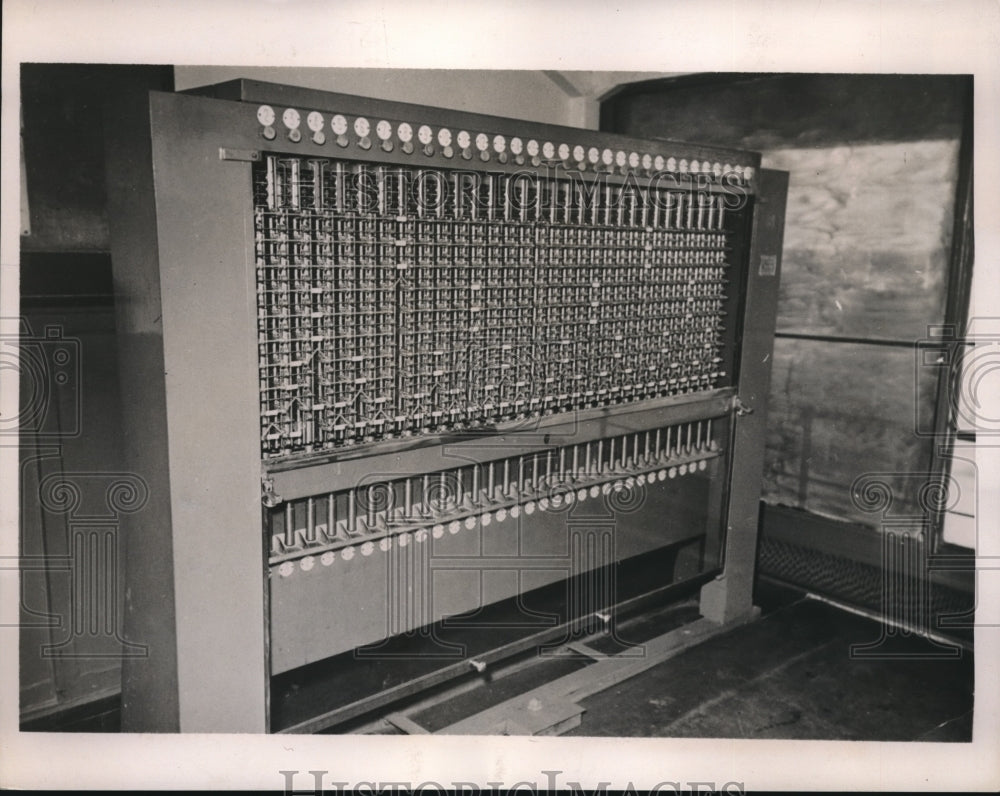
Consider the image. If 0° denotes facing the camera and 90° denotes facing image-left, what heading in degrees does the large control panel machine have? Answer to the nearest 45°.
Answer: approximately 315°
